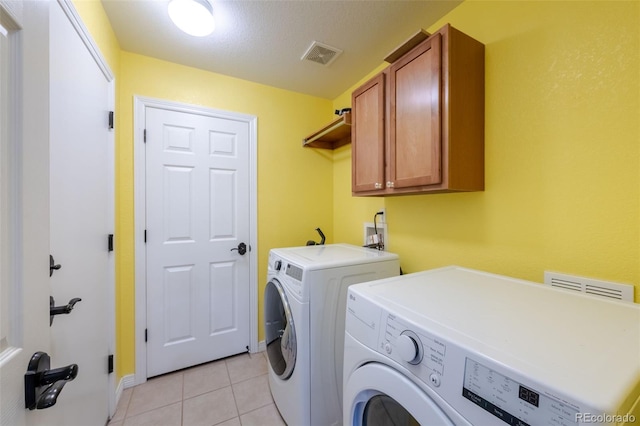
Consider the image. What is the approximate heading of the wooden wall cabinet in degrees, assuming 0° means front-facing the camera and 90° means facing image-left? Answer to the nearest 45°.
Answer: approximately 45°

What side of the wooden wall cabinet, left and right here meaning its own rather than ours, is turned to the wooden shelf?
right
